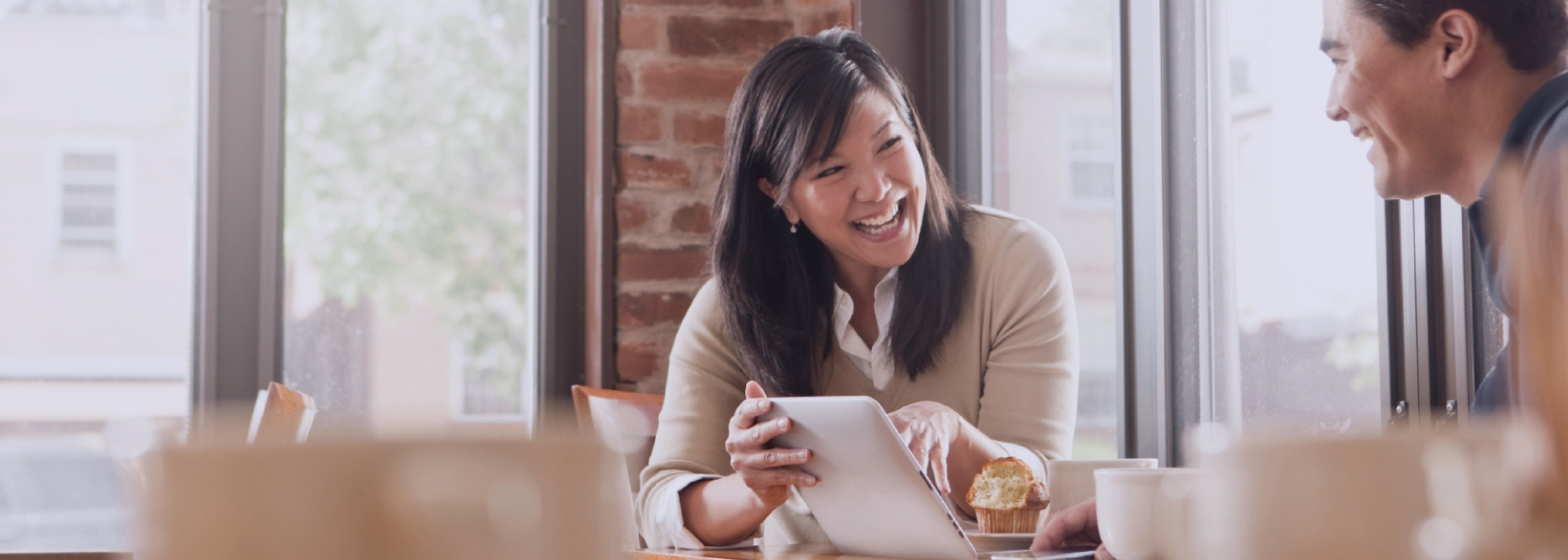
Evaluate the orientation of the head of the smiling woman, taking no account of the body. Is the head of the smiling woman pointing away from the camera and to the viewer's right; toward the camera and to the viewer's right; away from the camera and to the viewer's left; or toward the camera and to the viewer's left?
toward the camera and to the viewer's right

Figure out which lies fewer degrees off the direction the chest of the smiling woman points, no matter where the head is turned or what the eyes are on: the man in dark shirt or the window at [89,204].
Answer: the man in dark shirt

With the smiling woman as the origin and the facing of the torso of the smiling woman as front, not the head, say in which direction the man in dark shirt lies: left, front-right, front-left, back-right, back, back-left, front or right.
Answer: front-left

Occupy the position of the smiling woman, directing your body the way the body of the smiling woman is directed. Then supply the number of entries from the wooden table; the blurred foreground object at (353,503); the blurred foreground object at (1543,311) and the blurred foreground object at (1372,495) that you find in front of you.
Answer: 4

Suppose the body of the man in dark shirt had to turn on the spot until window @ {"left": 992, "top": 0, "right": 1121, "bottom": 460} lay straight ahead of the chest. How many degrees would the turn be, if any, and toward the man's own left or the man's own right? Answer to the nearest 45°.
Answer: approximately 45° to the man's own right

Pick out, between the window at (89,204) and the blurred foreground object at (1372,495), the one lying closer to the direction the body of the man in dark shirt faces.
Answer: the window

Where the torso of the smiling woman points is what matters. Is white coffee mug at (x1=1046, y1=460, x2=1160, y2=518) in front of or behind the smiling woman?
in front

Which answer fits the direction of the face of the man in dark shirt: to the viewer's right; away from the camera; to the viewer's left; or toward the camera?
to the viewer's left

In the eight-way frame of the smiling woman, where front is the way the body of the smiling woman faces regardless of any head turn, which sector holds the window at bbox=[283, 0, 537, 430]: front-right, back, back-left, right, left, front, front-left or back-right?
back-right

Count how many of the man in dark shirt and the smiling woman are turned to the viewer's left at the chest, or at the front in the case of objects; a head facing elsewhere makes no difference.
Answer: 1

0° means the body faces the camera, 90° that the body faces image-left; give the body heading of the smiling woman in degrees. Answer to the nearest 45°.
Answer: approximately 0°

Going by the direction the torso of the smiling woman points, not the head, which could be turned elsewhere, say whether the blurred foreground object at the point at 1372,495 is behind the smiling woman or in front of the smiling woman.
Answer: in front

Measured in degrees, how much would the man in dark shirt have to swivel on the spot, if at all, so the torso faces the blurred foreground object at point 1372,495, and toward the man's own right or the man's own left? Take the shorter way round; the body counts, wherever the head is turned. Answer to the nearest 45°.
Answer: approximately 90° to the man's own left

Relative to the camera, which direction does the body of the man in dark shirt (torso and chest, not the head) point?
to the viewer's left
